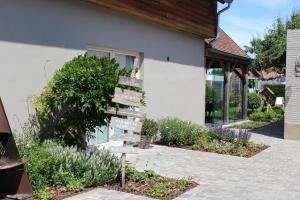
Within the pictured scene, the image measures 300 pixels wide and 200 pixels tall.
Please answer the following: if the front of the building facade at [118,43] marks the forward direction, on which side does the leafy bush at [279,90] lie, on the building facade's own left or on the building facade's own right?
on the building facade's own left

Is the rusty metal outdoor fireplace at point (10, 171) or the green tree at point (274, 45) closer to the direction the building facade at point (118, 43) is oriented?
the rusty metal outdoor fireplace

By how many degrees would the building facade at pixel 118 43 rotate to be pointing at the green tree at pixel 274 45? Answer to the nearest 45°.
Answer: approximately 90° to its left

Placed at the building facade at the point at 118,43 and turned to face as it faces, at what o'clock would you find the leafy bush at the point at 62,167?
The leafy bush is roughly at 2 o'clock from the building facade.

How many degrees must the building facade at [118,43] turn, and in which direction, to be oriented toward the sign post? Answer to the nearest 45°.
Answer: approximately 45° to its right

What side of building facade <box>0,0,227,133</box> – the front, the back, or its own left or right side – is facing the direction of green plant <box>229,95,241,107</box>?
left

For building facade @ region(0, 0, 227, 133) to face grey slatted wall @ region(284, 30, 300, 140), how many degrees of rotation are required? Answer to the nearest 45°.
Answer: approximately 90° to its left

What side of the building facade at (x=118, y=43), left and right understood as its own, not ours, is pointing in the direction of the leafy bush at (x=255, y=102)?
left
